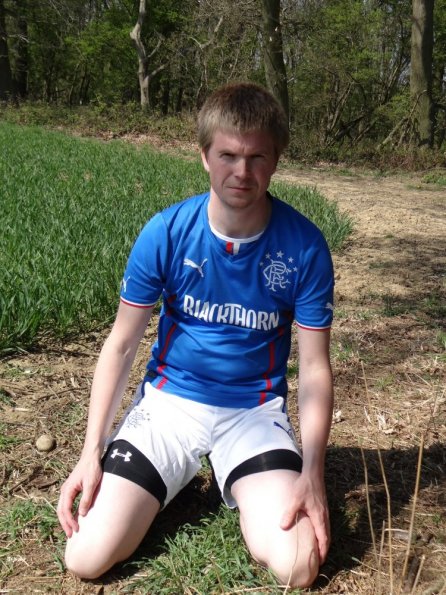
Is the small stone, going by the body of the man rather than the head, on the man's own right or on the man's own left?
on the man's own right

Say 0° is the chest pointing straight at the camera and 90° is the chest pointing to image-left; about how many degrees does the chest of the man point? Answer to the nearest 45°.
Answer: approximately 0°

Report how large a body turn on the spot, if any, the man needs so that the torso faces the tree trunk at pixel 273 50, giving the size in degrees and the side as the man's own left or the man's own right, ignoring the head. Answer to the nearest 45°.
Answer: approximately 180°

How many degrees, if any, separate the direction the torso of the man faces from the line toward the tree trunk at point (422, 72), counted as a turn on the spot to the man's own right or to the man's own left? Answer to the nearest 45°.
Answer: approximately 180°
